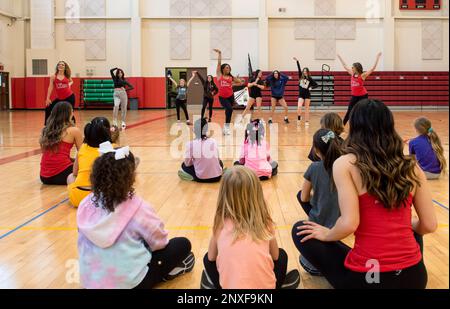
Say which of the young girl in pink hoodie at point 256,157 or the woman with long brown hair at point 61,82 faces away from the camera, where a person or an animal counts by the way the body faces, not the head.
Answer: the young girl in pink hoodie

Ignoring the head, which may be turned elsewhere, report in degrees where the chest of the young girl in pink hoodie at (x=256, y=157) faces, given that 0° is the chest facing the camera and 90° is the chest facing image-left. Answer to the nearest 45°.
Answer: approximately 180°

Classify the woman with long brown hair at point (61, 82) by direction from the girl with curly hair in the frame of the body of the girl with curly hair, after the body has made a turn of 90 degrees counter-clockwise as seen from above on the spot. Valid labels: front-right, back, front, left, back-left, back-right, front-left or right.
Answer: front-right

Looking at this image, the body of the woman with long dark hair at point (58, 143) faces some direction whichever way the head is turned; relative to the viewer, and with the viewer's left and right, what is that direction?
facing away from the viewer and to the right of the viewer

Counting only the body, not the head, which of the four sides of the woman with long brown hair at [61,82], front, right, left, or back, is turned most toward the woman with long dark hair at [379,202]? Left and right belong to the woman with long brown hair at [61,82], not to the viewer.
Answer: front

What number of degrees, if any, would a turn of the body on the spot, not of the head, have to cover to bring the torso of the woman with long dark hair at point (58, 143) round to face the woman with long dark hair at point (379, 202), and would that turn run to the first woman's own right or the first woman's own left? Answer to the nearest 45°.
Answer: approximately 135° to the first woman's own right

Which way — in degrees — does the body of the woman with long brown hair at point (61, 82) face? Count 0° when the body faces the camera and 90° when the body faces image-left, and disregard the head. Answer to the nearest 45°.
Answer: approximately 0°

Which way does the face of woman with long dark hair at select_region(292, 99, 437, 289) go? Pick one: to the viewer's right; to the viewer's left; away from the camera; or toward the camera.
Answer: away from the camera

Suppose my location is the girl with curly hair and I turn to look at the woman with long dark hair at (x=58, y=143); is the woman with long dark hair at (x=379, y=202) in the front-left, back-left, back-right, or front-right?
back-right

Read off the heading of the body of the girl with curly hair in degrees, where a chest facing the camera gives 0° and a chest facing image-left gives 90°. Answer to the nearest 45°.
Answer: approximately 225°

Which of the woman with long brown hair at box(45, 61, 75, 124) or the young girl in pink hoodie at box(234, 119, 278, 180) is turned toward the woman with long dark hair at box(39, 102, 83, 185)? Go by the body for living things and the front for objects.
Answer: the woman with long brown hair at box(45, 61, 75, 124)

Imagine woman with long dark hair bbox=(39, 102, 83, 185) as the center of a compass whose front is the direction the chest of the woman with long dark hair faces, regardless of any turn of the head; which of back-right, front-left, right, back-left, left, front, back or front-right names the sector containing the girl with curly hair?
back-right

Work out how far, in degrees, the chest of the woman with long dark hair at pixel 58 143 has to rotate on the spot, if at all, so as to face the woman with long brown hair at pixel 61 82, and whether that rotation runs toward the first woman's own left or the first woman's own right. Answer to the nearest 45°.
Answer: approximately 45° to the first woman's own left

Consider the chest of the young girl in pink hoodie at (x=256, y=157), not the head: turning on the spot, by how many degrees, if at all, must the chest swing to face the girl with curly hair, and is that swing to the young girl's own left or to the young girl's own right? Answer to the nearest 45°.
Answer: approximately 180°

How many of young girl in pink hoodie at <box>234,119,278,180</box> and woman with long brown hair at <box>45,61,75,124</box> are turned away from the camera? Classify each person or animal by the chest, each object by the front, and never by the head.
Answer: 1
